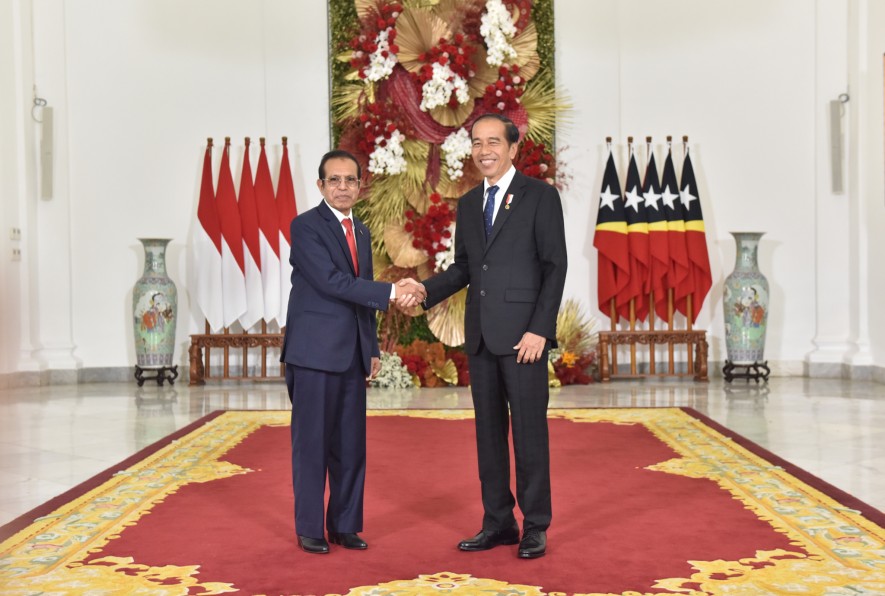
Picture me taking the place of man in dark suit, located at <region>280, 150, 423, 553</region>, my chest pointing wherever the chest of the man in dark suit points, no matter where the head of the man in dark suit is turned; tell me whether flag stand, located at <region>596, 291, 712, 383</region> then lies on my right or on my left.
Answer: on my left

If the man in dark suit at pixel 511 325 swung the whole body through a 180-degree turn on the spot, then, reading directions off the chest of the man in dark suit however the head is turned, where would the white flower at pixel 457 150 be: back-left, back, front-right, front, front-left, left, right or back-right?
front-left

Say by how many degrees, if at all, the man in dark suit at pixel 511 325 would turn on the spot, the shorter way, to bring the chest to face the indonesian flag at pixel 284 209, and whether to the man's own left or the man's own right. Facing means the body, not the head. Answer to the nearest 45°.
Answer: approximately 135° to the man's own right

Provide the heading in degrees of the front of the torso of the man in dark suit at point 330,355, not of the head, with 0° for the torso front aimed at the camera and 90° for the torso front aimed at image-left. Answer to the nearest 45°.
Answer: approximately 315°

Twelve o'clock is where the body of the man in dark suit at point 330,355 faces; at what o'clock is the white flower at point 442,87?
The white flower is roughly at 8 o'clock from the man in dark suit.

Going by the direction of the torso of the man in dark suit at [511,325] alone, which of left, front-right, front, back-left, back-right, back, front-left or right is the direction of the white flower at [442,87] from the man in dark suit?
back-right

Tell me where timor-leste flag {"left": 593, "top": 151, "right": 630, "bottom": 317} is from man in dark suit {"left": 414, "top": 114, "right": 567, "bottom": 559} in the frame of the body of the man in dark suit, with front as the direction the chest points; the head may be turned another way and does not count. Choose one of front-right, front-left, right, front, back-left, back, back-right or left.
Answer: back-right

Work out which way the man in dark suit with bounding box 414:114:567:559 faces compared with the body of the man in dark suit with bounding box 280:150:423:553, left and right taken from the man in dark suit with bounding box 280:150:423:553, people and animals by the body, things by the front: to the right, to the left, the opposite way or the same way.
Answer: to the right

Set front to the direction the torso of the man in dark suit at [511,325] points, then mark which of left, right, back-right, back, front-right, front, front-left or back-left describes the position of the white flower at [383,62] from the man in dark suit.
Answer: back-right

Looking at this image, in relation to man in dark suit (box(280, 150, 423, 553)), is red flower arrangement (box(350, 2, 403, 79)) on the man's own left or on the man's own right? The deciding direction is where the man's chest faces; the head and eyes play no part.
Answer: on the man's own left

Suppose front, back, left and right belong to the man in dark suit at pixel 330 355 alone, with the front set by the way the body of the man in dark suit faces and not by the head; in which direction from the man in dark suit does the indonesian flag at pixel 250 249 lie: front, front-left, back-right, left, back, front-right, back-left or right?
back-left

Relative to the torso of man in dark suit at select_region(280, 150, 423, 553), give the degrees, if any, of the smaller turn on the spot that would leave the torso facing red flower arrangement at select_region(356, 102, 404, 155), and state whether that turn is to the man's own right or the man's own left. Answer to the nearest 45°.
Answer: approximately 135° to the man's own left
